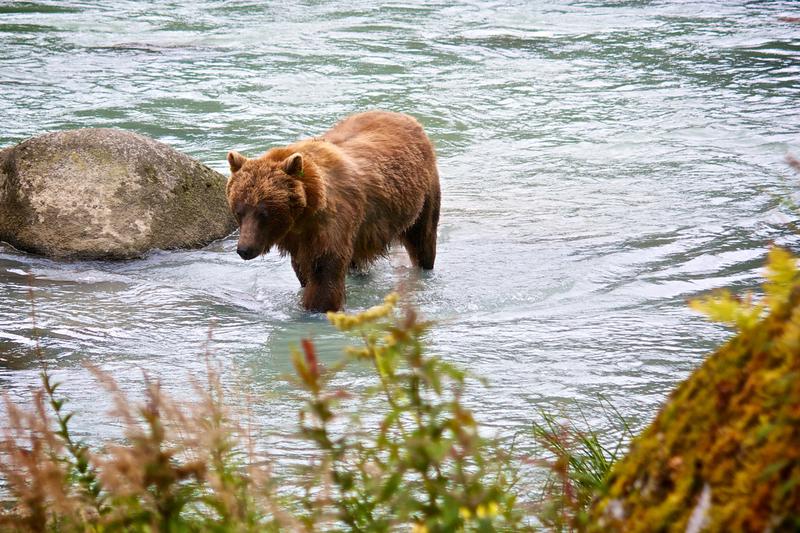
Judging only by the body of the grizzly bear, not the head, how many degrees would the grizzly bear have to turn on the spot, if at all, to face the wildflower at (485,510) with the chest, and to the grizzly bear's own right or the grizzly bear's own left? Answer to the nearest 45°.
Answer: approximately 45° to the grizzly bear's own left

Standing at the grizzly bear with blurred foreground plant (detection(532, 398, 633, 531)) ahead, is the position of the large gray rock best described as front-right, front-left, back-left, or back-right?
back-right

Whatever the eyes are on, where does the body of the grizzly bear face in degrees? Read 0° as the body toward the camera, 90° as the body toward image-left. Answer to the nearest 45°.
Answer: approximately 45°

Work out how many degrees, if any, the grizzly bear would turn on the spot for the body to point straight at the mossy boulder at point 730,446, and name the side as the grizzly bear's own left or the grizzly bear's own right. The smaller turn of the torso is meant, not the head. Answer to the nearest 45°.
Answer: approximately 45° to the grizzly bear's own left

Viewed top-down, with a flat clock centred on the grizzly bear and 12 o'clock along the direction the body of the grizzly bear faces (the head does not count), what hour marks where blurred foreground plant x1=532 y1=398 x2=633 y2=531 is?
The blurred foreground plant is roughly at 10 o'clock from the grizzly bear.

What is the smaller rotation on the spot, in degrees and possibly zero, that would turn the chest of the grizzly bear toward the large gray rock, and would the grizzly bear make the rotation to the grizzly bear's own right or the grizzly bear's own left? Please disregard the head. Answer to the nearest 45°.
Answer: approximately 90° to the grizzly bear's own right

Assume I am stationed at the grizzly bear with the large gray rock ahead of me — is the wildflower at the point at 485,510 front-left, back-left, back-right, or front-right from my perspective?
back-left
